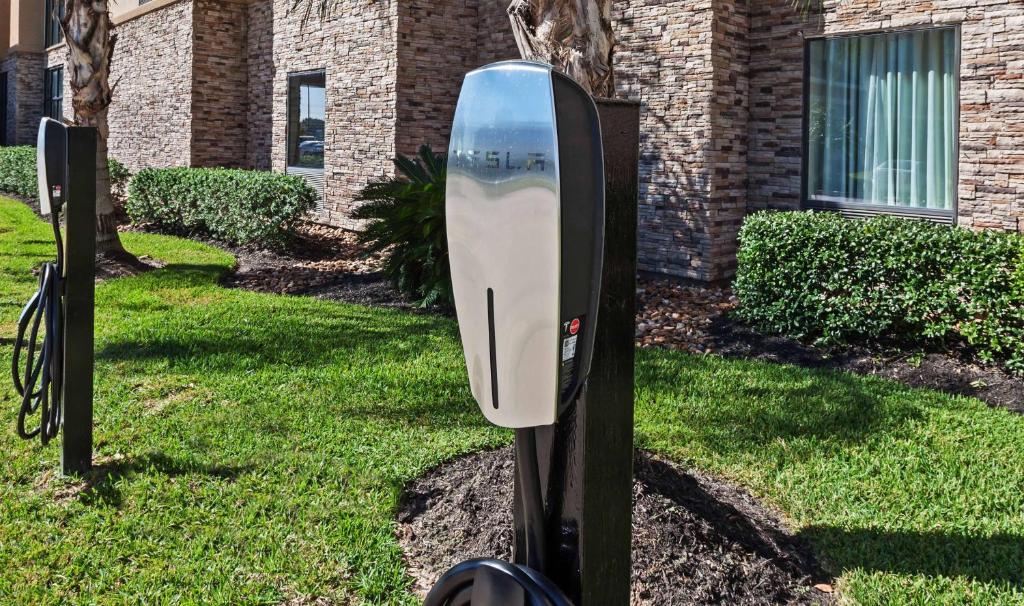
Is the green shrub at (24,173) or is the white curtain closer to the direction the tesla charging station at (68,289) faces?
the green shrub

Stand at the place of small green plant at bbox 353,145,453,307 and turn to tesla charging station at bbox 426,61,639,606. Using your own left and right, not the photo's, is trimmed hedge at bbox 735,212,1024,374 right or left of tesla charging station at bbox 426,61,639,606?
left

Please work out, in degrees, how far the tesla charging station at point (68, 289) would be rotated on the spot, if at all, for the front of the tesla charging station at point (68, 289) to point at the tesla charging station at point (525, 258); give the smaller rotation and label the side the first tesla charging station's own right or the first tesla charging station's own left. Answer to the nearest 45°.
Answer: approximately 90° to the first tesla charging station's own left

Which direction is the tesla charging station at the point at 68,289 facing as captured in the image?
to the viewer's left

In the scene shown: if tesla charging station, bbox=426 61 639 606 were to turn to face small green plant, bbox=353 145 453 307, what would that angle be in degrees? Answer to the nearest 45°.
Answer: approximately 135° to its right

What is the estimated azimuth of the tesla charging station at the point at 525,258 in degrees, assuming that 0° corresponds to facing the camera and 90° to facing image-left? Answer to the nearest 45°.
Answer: approximately 45°

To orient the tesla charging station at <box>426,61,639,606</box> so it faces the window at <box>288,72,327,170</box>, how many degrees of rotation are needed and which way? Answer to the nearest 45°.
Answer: approximately 135° to its right
